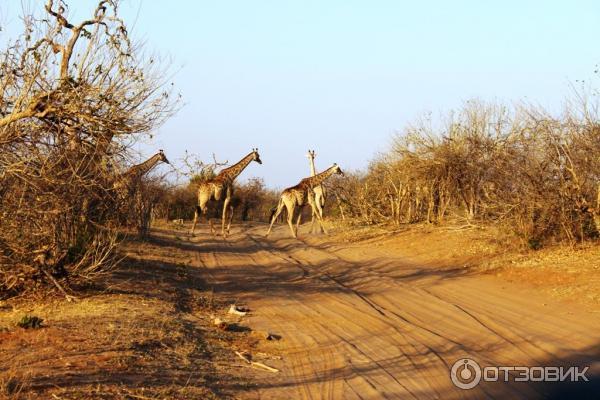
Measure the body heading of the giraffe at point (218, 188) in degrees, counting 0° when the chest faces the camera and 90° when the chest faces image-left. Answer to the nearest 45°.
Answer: approximately 270°

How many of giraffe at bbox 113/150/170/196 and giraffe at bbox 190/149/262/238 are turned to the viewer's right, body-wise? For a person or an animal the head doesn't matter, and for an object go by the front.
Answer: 2

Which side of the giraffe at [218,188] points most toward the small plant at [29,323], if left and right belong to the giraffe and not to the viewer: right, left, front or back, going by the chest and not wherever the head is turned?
right

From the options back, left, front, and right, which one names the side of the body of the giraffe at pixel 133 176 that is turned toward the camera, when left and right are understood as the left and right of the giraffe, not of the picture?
right

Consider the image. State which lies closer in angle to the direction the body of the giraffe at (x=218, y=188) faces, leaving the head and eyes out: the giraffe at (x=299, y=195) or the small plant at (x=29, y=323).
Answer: the giraffe

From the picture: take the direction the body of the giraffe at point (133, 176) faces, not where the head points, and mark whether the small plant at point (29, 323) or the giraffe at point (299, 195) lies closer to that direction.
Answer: the giraffe

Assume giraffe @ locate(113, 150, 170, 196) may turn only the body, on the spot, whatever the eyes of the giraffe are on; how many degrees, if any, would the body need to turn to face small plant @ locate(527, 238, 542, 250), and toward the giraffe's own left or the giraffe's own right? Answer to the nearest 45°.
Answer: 0° — it already faces it

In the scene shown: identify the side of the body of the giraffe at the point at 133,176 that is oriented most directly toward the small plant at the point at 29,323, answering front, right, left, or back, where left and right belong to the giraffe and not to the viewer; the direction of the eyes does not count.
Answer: right
